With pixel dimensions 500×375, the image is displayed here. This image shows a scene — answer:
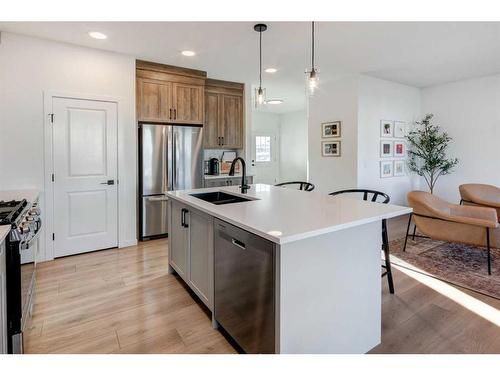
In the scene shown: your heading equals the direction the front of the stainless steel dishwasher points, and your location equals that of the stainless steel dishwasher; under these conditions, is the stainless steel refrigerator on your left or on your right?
on your right

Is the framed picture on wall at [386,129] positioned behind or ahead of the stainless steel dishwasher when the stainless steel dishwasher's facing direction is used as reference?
behind

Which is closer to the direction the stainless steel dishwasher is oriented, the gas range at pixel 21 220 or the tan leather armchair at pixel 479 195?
the gas range

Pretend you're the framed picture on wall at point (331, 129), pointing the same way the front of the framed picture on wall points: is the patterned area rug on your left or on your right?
on your left

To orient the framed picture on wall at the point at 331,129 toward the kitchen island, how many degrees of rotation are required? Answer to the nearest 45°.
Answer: approximately 45° to its left

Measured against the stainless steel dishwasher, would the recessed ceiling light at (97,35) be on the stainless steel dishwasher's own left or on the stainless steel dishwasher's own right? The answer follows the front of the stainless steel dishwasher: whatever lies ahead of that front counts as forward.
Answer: on the stainless steel dishwasher's own right

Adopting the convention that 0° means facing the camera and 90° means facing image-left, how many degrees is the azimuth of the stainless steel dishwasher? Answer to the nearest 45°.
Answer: approximately 45°

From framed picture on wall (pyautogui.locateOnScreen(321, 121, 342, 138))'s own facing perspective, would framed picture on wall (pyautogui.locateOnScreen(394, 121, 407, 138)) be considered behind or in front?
behind
